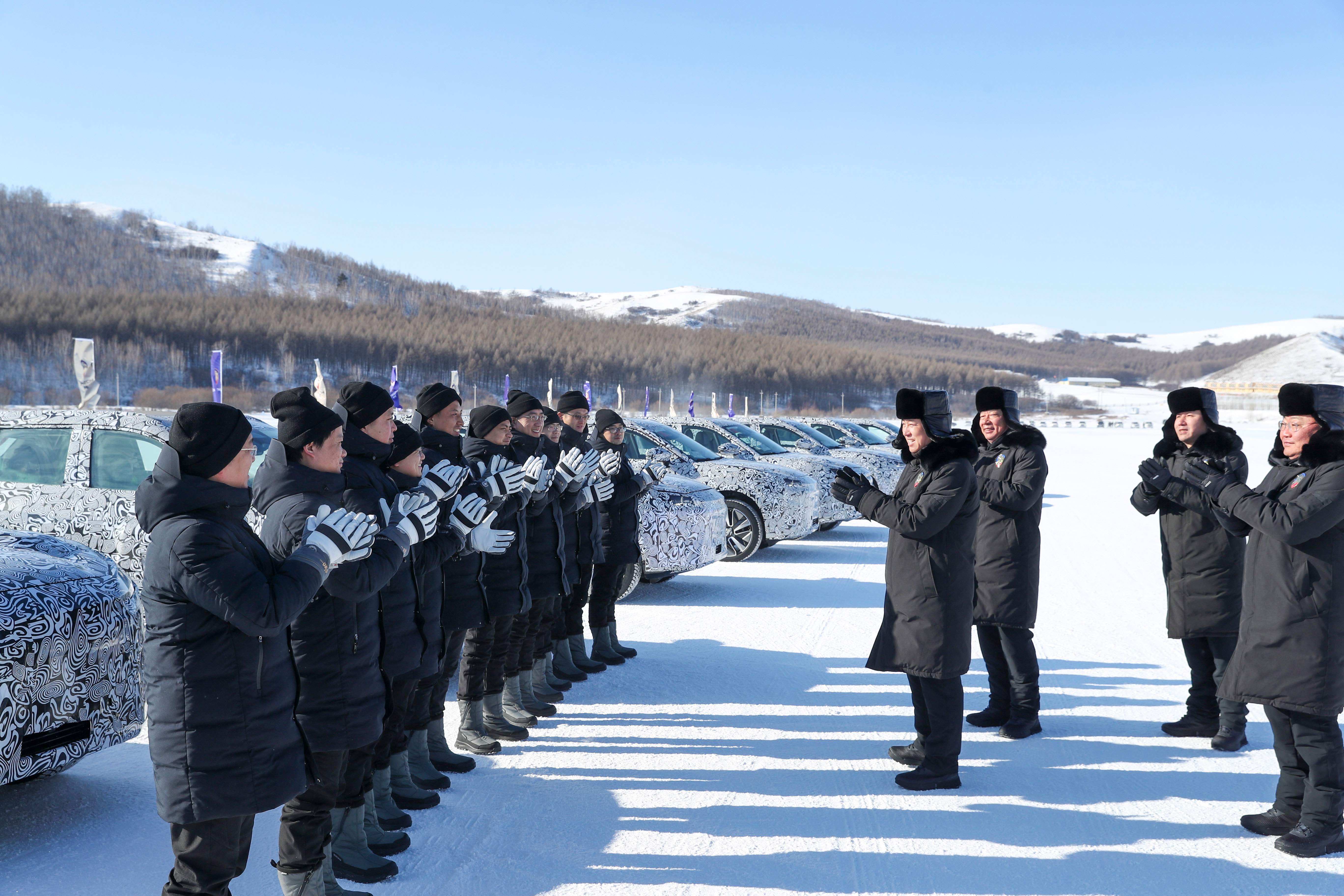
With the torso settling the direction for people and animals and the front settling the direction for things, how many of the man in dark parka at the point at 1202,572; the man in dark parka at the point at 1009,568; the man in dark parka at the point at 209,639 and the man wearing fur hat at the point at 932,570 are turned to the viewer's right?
1

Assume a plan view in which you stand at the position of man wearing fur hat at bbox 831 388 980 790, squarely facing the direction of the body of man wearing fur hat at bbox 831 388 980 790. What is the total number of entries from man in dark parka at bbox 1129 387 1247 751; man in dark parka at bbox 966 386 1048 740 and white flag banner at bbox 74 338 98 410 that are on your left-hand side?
0

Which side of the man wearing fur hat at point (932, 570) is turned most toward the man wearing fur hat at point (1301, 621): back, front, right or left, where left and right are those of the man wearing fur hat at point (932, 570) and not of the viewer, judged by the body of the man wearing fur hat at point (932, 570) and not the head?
back

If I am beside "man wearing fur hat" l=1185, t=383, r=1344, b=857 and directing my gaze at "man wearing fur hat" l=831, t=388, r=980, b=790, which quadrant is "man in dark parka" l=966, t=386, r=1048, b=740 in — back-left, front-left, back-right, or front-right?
front-right

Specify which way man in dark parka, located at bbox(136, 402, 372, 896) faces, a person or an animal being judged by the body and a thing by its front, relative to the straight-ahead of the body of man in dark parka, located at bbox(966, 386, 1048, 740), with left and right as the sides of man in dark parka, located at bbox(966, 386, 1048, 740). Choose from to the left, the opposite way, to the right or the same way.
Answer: the opposite way

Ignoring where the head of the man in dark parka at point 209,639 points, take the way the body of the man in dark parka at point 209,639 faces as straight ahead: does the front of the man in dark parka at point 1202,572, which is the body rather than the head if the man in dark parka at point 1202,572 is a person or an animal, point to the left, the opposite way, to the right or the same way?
the opposite way

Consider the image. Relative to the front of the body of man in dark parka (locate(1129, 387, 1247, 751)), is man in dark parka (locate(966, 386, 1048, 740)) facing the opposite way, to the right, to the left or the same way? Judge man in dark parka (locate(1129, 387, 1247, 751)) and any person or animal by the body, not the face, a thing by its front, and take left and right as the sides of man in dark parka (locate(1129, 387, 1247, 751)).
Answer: the same way

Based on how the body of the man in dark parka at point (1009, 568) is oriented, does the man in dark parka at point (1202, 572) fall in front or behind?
behind

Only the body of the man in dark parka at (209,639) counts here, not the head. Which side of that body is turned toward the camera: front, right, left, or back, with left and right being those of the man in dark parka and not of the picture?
right

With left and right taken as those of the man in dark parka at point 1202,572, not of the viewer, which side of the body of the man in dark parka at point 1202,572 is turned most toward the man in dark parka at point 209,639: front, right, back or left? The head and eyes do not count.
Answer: front

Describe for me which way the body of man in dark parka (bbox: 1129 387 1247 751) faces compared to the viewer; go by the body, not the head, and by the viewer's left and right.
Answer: facing the viewer and to the left of the viewer

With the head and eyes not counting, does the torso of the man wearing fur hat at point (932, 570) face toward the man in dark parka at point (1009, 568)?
no

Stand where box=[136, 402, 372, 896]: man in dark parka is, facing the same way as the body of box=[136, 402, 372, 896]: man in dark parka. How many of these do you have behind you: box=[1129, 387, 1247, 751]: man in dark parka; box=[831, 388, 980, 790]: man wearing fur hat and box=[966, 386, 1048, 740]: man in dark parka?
0

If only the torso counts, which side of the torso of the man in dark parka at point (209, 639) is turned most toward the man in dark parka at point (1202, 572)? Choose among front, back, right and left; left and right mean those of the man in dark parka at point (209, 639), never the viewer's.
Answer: front

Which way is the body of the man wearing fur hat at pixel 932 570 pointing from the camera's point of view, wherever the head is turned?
to the viewer's left

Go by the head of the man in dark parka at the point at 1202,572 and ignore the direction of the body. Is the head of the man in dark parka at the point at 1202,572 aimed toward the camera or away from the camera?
toward the camera
